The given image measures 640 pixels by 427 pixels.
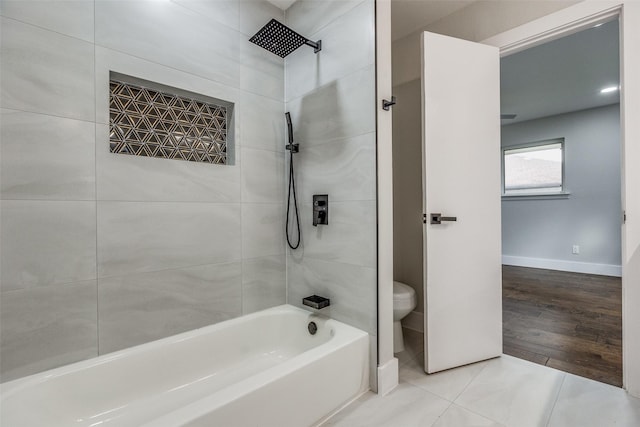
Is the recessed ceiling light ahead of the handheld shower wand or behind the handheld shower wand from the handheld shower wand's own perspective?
behind

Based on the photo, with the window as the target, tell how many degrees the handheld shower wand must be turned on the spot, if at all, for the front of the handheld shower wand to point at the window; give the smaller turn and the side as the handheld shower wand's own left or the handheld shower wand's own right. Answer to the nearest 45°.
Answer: approximately 180°

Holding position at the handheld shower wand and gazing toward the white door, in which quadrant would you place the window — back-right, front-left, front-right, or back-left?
front-left

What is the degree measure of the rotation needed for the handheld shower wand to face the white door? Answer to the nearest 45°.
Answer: approximately 135° to its left

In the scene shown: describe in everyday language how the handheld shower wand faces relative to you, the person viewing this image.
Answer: facing the viewer and to the left of the viewer

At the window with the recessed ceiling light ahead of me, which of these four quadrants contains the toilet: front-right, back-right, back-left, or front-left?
front-right
